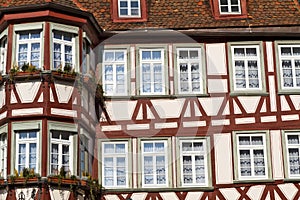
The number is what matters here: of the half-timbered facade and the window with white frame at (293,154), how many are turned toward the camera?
2

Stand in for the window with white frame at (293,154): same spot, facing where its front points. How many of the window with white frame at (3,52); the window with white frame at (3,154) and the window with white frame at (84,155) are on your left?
0

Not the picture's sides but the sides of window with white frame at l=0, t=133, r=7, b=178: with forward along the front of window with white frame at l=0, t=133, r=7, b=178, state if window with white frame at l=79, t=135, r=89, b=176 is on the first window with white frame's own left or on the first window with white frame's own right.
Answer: on the first window with white frame's own left

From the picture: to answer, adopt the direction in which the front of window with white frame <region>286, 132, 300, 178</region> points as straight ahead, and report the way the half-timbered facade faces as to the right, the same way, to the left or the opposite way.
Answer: the same way

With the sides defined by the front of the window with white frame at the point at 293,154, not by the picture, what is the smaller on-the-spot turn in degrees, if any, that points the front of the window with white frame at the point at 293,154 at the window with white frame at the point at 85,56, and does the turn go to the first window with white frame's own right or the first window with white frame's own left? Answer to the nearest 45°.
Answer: approximately 90° to the first window with white frame's own right

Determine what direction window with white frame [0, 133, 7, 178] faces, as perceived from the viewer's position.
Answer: facing the viewer and to the left of the viewer

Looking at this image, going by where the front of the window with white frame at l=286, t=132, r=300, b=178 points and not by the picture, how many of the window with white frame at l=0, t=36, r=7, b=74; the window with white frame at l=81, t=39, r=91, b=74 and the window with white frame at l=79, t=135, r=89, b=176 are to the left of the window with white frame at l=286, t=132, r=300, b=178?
0

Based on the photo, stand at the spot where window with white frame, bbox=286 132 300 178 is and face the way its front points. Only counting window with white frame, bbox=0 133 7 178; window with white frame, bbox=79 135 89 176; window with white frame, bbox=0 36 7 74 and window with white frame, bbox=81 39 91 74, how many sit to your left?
0

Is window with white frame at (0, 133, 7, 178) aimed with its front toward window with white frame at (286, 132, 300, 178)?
no

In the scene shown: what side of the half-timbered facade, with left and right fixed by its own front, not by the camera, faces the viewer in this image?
front
